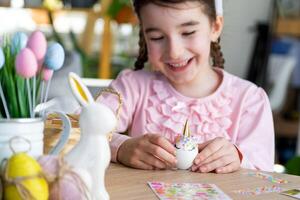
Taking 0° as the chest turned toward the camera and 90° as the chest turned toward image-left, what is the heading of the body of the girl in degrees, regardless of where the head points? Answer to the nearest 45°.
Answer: approximately 0°

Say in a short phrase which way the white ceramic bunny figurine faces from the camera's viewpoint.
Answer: facing to the right of the viewer

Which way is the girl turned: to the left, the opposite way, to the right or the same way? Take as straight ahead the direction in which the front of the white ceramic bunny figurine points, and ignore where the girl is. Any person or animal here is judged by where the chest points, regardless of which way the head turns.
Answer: to the right

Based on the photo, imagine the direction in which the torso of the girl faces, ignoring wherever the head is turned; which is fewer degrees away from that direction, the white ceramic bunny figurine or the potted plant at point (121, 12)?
the white ceramic bunny figurine

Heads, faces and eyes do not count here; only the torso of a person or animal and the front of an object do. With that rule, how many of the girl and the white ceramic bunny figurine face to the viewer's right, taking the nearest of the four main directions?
1

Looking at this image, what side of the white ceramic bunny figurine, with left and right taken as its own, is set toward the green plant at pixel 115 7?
left
